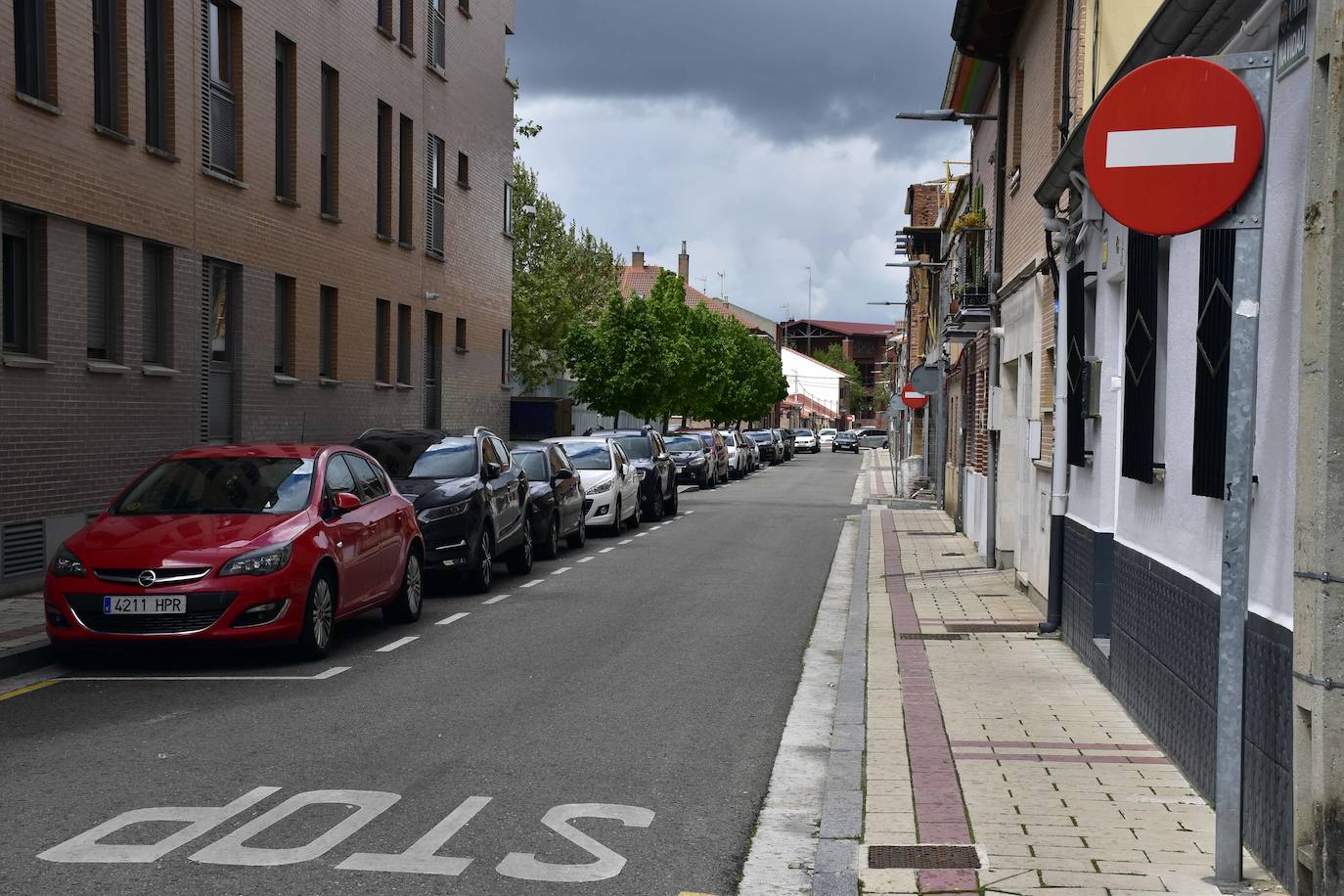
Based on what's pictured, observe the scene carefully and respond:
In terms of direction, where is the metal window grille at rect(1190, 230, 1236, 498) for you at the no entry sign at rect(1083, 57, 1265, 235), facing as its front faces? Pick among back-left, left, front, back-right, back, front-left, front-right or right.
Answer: back

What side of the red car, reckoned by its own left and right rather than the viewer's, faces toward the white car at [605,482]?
back

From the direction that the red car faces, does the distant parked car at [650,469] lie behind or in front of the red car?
behind

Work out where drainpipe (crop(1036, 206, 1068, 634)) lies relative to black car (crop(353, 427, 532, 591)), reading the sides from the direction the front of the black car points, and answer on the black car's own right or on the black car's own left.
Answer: on the black car's own left

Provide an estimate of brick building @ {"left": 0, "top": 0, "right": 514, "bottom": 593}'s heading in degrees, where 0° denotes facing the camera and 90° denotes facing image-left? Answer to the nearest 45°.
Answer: approximately 315°

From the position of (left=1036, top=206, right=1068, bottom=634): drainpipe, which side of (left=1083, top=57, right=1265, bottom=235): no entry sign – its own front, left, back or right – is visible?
back

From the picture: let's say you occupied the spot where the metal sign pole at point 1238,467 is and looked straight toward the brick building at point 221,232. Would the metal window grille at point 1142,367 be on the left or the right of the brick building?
right

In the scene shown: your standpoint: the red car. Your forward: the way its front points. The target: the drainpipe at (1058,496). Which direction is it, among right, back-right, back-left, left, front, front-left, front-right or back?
back-left
